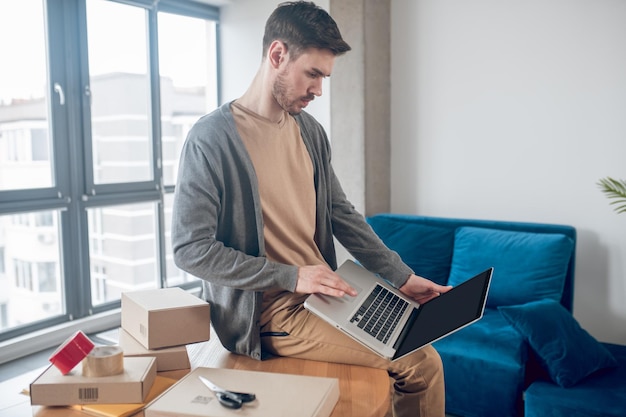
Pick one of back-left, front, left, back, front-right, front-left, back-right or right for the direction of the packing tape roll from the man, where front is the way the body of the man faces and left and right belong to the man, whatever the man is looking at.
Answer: right

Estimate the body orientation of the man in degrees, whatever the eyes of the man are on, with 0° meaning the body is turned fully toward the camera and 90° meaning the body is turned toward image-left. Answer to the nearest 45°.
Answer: approximately 315°

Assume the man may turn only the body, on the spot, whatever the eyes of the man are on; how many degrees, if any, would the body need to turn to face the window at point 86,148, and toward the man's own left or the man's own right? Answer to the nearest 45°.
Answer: approximately 180°

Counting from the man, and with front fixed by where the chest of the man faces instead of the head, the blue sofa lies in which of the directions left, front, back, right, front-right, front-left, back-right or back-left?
left

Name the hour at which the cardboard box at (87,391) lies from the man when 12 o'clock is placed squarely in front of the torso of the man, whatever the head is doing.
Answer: The cardboard box is roughly at 3 o'clock from the man.
